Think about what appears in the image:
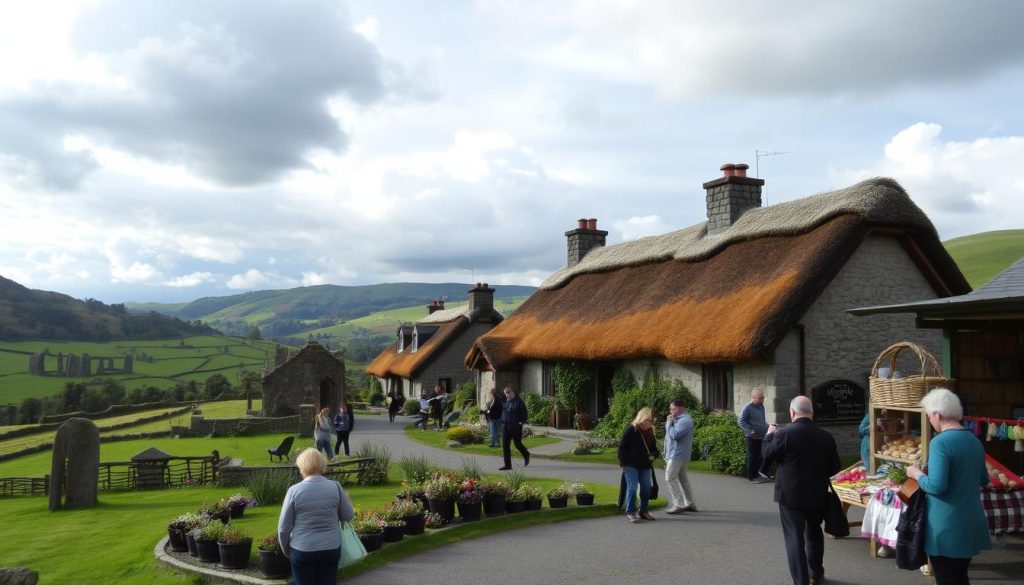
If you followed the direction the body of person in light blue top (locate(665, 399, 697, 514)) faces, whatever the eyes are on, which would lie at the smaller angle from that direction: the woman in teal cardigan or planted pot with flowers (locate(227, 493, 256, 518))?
the planted pot with flowers

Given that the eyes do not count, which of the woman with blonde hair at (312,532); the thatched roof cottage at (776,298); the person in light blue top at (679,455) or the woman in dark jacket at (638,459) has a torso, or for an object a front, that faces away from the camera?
the woman with blonde hair

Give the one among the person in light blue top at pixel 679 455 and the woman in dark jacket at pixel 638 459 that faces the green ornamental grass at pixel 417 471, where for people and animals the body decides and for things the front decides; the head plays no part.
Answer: the person in light blue top

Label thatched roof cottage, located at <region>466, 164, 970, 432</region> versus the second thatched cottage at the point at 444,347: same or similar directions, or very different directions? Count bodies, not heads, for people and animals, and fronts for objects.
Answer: same or similar directions

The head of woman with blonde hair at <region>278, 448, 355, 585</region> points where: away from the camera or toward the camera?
away from the camera

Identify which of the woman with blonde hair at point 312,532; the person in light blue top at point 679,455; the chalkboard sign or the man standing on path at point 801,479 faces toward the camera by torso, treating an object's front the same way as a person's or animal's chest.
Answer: the chalkboard sign

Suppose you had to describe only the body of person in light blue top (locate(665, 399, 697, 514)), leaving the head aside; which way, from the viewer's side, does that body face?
to the viewer's left

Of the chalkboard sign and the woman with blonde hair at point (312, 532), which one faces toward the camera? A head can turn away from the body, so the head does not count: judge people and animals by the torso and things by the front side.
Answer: the chalkboard sign

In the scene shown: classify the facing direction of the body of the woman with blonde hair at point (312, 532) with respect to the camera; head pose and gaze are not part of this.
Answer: away from the camera

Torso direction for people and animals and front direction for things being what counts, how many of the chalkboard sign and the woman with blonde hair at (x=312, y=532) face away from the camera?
1

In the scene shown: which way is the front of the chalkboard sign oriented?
toward the camera

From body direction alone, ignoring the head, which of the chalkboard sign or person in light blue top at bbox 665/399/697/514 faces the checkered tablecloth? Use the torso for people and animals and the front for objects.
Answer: the chalkboard sign

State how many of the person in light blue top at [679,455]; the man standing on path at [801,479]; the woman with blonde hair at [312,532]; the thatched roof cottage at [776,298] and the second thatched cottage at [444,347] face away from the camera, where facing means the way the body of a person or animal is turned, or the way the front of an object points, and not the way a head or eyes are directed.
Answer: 2

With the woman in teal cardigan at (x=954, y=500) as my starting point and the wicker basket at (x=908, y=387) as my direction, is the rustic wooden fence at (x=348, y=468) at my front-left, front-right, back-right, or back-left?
front-left

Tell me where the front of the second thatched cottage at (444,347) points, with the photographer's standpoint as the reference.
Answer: facing the viewer and to the left of the viewer

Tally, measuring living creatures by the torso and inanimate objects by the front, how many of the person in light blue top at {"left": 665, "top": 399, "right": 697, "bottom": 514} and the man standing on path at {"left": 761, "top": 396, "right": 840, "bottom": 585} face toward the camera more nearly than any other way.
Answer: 0

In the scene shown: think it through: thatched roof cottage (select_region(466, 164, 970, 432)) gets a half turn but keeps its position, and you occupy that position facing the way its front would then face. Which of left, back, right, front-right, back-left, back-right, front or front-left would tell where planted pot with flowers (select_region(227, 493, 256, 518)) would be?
back

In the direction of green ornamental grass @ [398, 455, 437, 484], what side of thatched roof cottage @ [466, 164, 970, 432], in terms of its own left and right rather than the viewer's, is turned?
front

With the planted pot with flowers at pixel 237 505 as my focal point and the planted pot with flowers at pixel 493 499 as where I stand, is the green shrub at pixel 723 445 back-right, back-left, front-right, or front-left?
back-right
